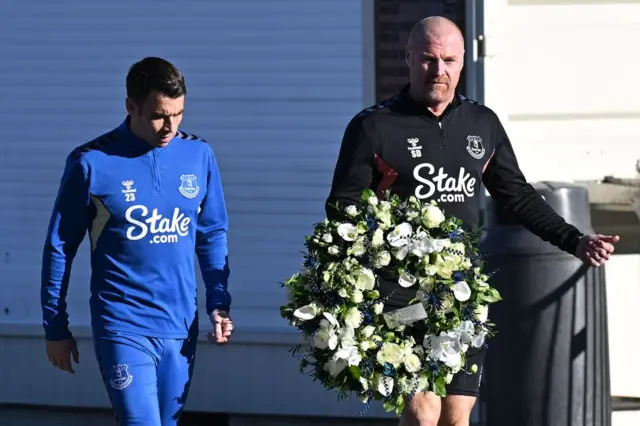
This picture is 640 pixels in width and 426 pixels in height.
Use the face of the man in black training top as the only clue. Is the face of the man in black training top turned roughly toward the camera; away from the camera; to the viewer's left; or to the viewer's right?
toward the camera

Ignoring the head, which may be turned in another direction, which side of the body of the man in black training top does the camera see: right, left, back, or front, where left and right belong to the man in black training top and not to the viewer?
front

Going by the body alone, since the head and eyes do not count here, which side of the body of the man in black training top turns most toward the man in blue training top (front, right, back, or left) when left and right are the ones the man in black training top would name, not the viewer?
right

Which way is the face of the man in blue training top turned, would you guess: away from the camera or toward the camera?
toward the camera

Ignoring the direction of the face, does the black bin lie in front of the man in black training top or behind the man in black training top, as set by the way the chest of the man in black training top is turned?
behind

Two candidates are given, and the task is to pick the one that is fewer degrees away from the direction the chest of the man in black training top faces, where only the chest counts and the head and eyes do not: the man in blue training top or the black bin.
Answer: the man in blue training top

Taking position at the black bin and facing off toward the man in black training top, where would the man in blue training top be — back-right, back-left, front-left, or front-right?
front-right
